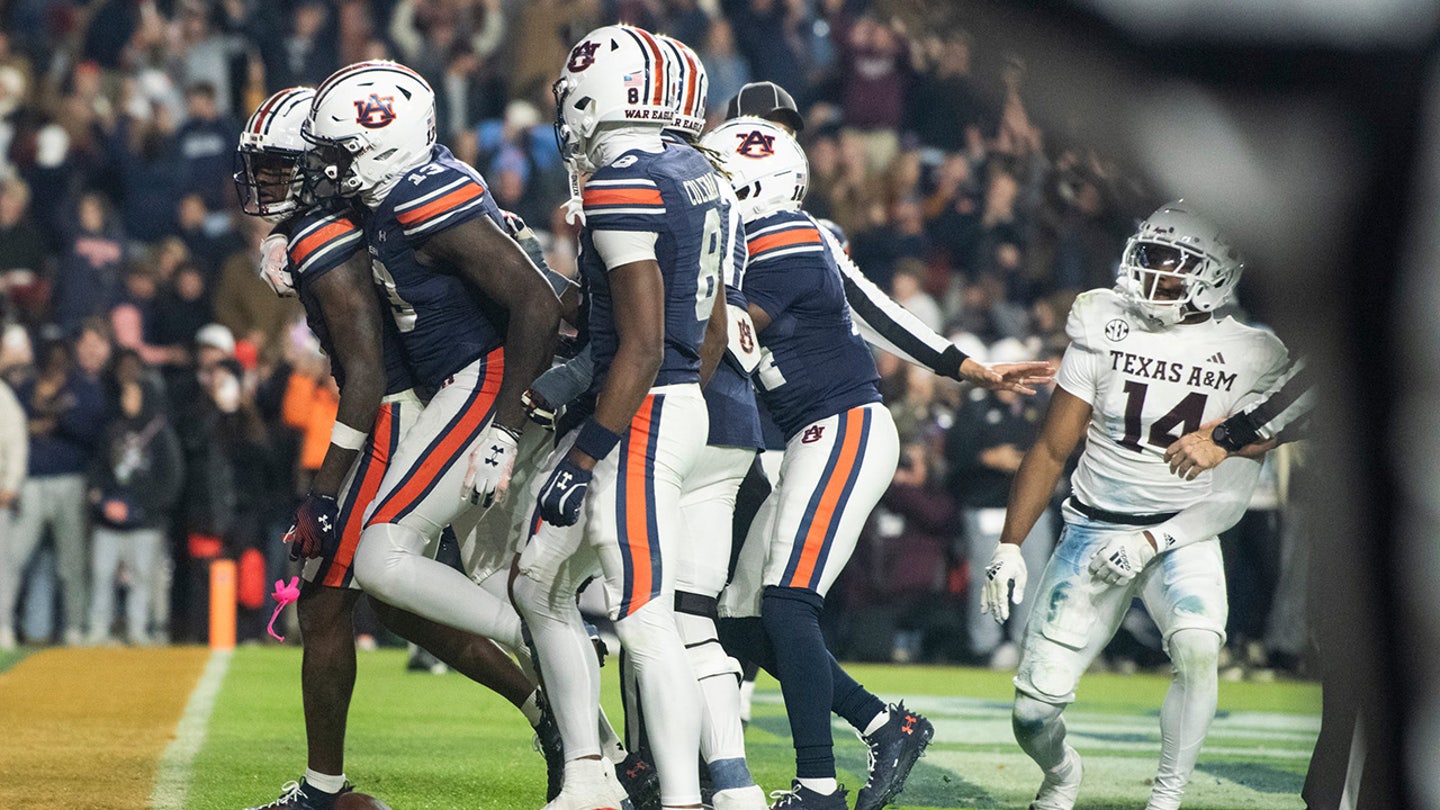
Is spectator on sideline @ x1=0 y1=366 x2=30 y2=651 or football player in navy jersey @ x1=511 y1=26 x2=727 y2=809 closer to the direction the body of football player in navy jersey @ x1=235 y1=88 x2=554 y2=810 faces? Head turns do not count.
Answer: the spectator on sideline

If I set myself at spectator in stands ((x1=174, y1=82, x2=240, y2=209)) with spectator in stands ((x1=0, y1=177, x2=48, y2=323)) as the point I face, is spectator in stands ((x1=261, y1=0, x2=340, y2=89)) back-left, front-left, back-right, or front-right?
back-right

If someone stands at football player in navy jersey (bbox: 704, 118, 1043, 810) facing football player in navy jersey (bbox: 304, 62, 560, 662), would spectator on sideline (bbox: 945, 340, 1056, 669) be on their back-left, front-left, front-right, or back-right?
back-right

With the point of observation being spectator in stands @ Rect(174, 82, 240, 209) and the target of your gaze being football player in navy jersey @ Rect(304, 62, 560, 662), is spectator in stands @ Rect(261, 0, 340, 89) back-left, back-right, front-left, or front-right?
back-left

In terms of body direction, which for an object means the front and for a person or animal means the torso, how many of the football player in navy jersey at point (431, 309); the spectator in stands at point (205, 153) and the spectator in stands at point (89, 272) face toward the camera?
2

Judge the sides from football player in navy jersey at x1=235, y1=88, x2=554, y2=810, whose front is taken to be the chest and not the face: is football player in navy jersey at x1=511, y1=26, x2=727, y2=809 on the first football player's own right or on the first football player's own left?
on the first football player's own left

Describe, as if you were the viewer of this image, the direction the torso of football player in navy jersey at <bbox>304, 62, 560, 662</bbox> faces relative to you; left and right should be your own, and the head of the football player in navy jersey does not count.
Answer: facing to the left of the viewer

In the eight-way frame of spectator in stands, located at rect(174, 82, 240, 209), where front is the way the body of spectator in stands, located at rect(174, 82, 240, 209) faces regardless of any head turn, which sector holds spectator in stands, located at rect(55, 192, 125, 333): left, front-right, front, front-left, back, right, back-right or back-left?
front-right

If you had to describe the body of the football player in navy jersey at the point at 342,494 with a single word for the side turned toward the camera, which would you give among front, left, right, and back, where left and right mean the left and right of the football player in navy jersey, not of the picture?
left
